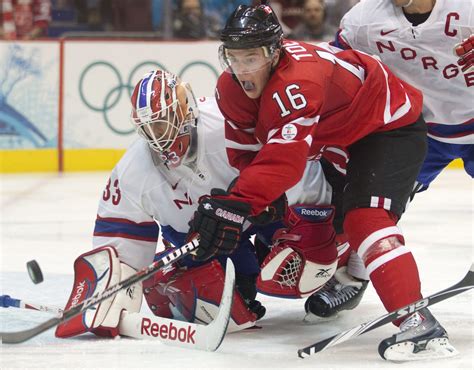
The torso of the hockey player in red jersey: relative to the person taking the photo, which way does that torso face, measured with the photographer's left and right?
facing the viewer and to the left of the viewer

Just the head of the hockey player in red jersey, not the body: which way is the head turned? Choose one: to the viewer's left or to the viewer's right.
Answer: to the viewer's left

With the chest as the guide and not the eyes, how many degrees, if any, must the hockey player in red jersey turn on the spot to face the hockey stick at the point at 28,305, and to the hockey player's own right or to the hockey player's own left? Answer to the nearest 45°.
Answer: approximately 45° to the hockey player's own right

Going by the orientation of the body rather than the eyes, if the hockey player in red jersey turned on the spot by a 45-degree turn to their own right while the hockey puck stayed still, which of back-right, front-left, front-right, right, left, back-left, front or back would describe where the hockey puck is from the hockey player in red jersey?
front
